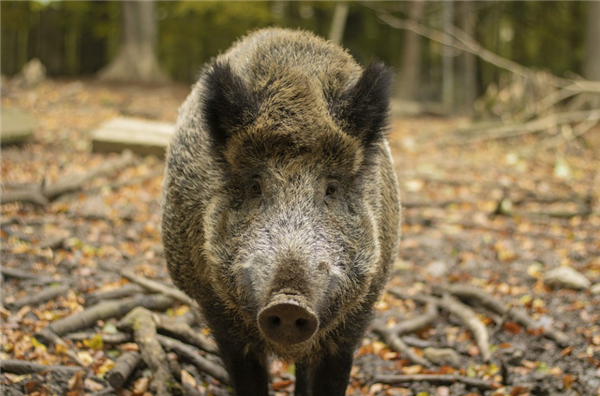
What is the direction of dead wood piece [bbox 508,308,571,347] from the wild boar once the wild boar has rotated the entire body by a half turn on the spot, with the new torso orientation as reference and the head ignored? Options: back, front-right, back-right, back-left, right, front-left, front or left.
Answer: front-right

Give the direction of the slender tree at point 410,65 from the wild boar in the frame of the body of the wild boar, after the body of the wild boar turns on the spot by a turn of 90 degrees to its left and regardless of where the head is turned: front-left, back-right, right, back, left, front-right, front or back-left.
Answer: left

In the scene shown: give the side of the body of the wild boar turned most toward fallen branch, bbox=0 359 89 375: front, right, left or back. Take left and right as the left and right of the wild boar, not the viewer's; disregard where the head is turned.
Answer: right

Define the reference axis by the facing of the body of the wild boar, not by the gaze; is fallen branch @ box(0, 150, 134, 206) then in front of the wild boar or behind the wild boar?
behind

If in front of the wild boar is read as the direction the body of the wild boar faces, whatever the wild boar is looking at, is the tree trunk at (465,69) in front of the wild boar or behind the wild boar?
behind

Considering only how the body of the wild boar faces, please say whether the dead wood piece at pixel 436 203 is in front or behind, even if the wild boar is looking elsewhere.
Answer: behind

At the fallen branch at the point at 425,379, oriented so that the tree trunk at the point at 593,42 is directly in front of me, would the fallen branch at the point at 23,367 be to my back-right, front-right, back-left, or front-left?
back-left

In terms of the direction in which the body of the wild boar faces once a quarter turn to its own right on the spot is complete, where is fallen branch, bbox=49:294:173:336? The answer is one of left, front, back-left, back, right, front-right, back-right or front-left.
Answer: front-right

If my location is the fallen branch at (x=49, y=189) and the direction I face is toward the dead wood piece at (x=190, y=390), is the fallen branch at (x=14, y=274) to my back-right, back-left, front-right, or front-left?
front-right

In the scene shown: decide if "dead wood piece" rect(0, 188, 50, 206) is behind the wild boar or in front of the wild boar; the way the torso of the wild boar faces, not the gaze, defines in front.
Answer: behind

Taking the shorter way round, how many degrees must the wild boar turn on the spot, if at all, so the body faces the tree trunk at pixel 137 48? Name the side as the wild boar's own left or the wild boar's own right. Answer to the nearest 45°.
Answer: approximately 180°

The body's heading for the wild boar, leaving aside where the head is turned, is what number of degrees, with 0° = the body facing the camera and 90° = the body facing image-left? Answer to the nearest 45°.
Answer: approximately 0°

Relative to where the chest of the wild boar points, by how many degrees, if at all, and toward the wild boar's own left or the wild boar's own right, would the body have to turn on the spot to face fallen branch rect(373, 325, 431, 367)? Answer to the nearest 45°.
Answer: approximately 135° to the wild boar's own left

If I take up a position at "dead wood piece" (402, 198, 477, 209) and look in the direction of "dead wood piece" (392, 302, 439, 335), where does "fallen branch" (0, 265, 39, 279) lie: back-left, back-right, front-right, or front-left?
front-right
